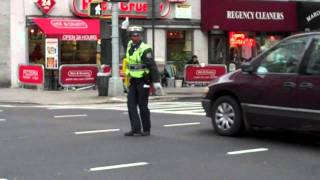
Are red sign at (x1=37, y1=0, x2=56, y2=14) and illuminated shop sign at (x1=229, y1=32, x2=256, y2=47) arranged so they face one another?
no

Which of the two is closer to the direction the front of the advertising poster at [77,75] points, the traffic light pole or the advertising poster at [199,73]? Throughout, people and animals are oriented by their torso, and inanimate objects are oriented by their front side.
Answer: the traffic light pole

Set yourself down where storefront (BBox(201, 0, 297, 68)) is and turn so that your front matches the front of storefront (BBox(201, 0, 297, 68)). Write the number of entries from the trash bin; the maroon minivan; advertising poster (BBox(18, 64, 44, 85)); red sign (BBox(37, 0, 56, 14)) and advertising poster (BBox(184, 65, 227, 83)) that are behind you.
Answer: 0

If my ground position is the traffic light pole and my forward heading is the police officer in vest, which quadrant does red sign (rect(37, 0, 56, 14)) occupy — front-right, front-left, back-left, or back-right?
back-right

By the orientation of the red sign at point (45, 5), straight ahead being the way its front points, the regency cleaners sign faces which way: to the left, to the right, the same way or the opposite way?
the same way

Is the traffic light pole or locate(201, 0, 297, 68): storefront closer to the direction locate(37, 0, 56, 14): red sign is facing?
the traffic light pole

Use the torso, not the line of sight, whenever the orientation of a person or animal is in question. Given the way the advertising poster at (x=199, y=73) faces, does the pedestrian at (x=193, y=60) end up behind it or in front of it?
behind

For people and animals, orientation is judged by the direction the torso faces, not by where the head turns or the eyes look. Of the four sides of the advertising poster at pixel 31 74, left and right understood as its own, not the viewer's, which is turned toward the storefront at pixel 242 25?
left

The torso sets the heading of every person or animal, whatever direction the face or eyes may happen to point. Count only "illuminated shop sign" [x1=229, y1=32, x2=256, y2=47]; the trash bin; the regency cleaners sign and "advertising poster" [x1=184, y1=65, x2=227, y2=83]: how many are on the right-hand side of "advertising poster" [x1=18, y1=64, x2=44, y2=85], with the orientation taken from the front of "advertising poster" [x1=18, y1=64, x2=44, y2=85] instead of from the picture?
0

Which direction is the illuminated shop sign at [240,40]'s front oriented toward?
toward the camera

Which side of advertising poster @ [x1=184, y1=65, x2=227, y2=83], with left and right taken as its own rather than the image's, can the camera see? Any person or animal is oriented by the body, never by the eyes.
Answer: front

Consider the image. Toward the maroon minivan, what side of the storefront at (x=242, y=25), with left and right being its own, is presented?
front

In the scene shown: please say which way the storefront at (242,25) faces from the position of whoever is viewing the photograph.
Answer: facing the viewer

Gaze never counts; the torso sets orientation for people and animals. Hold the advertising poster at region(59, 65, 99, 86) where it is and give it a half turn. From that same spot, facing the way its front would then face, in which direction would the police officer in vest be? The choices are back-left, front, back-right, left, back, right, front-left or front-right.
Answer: back

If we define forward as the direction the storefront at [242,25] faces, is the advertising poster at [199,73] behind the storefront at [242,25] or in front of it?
in front

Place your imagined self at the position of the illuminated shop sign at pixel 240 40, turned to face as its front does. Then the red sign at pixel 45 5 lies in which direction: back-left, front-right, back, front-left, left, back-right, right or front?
front-right

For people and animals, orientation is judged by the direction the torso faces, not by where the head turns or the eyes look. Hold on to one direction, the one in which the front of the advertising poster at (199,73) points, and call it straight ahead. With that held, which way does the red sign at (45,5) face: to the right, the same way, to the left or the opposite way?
the same way
